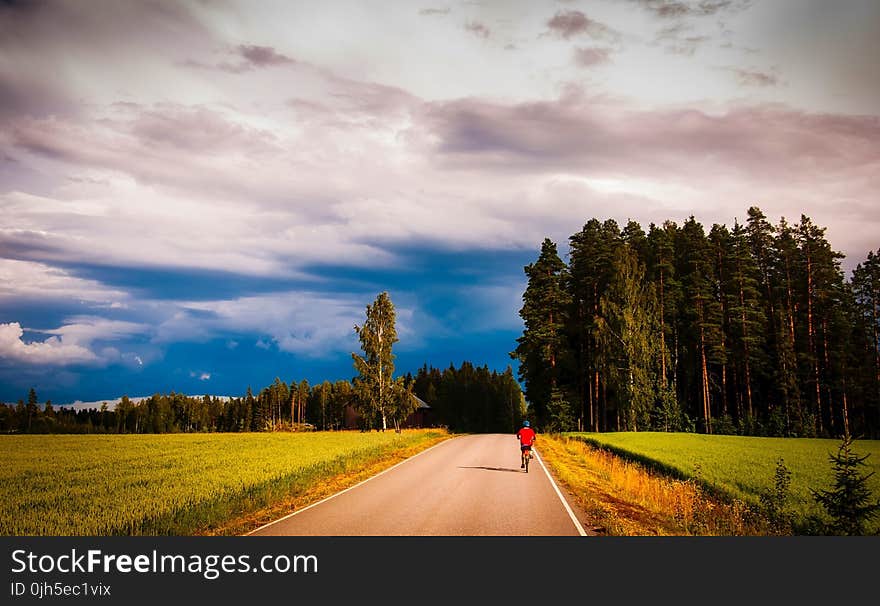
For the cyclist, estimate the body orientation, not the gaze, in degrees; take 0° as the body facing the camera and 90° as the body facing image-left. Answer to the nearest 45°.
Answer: approximately 180°
